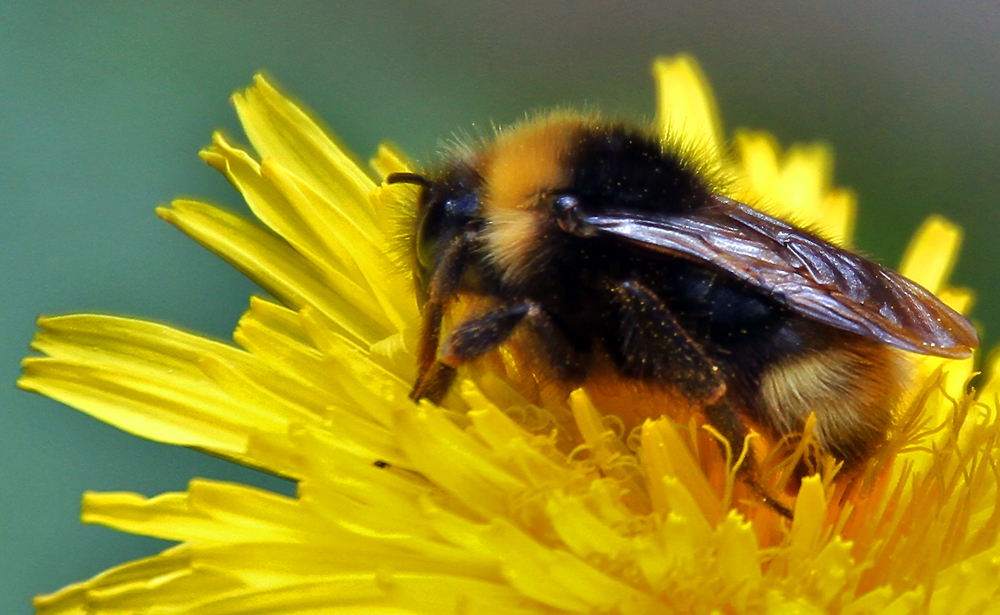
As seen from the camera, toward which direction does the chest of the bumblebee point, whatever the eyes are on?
to the viewer's left
